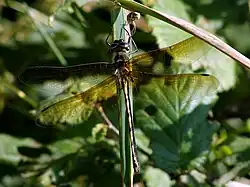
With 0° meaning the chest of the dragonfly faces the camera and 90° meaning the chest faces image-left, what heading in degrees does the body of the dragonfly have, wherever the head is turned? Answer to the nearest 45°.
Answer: approximately 180°
